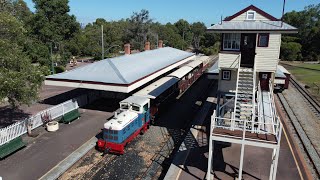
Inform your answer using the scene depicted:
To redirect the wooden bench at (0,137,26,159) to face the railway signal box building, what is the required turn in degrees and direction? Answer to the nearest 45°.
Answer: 0° — it already faces it

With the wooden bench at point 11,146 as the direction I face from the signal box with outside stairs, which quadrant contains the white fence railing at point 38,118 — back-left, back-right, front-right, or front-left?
front-right

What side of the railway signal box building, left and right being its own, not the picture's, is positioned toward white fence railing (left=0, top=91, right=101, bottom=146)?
right

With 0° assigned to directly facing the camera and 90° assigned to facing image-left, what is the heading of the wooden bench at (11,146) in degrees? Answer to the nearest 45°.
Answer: approximately 315°

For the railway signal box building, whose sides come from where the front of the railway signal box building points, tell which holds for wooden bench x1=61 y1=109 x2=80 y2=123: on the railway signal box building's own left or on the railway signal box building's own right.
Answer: on the railway signal box building's own right

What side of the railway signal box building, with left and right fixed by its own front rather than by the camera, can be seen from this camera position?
front

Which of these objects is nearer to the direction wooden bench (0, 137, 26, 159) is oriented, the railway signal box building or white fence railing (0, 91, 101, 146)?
the railway signal box building

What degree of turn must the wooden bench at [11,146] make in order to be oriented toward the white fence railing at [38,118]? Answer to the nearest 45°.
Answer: approximately 90° to its left

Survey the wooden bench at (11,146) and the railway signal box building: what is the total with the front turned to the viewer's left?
0
